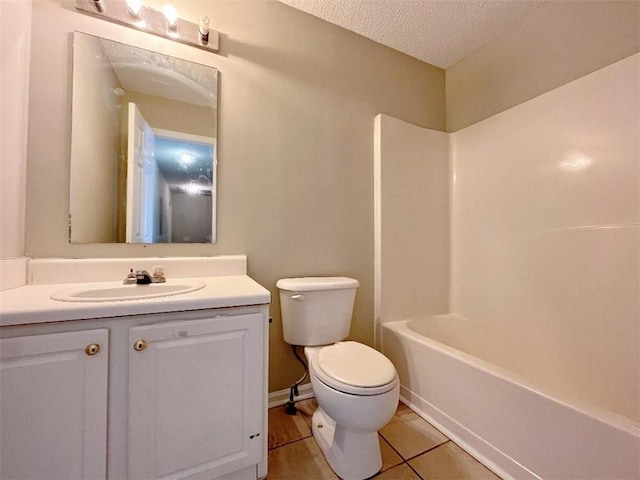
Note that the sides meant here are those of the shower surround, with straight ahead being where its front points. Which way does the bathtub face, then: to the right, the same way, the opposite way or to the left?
the same way

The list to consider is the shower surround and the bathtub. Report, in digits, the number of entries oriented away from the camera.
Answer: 0

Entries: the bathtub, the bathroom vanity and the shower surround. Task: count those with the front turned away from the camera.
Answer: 0

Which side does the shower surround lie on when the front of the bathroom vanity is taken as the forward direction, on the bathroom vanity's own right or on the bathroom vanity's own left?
on the bathroom vanity's own left

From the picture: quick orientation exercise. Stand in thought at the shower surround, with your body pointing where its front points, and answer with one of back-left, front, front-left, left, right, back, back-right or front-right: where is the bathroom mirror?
front

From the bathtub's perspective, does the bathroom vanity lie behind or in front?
in front

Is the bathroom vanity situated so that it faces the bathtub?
no

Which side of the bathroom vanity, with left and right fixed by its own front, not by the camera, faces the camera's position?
front

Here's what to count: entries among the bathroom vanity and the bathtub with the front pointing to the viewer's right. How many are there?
0

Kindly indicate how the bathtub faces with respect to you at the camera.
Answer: facing the viewer and to the left of the viewer

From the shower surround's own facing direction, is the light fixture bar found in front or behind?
in front
